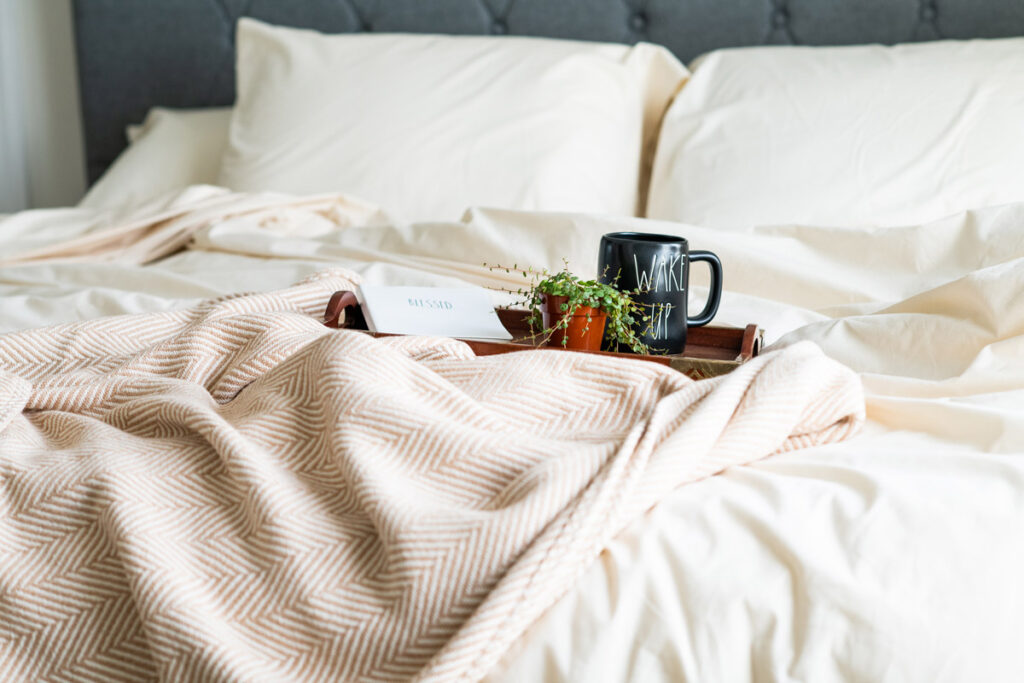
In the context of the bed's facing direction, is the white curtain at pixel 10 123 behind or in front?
behind

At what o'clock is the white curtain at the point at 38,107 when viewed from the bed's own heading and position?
The white curtain is roughly at 5 o'clock from the bed.

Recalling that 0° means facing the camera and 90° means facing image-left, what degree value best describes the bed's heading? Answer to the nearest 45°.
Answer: approximately 0°
